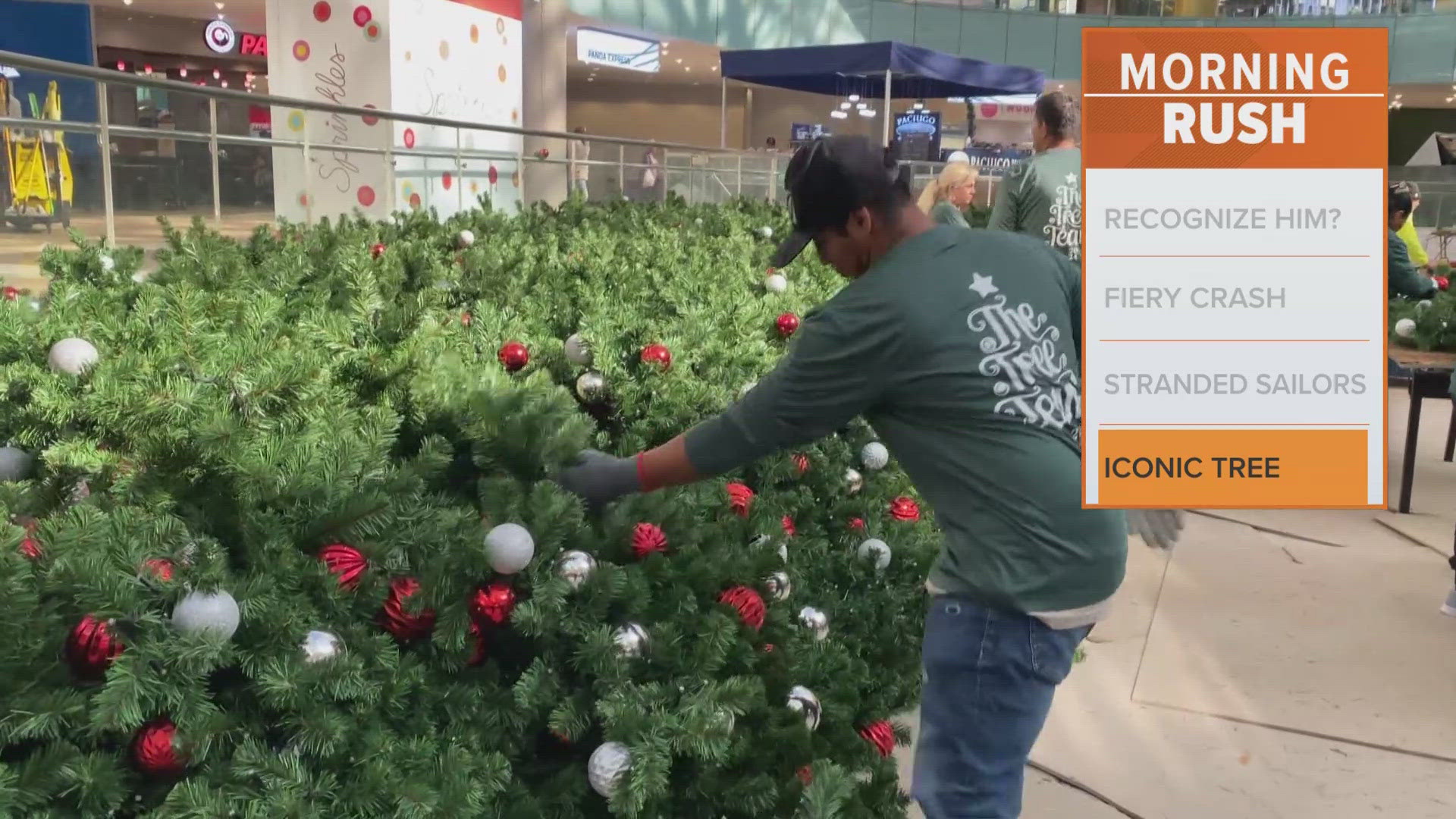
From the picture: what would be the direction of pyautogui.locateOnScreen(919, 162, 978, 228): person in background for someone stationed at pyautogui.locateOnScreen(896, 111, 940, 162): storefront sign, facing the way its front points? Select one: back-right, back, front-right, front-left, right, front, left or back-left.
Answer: front

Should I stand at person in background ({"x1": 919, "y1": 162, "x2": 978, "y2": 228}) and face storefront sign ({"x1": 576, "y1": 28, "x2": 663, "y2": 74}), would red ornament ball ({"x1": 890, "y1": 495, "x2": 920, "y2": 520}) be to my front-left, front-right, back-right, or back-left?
back-left

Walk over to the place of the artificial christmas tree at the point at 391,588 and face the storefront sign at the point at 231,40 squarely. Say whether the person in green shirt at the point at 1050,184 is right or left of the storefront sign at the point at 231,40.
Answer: right

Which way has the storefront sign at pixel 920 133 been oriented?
toward the camera

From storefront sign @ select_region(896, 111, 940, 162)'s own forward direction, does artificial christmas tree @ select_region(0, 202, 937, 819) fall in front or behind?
in front

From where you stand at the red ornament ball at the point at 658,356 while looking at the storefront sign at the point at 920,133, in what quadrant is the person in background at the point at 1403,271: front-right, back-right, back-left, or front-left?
front-right

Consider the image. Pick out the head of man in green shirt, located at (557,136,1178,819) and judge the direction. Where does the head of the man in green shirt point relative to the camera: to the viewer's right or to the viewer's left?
to the viewer's left

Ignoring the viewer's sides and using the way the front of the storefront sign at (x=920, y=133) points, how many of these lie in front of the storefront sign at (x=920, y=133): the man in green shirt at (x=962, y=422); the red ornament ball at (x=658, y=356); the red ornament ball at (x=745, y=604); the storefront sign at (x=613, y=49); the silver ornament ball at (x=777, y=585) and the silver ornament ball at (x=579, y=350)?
5

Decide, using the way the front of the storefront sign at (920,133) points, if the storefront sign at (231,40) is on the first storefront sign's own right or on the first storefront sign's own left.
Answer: on the first storefront sign's own right
